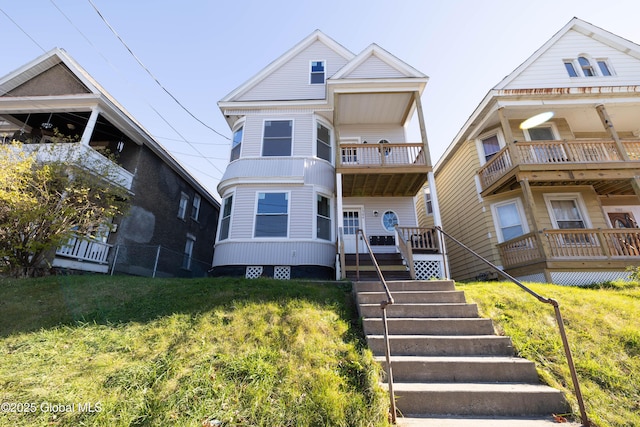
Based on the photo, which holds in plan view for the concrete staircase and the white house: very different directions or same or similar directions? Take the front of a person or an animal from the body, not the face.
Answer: same or similar directions

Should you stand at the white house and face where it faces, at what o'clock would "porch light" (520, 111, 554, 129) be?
The porch light is roughly at 9 o'clock from the white house.

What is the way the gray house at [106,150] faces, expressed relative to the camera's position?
facing the viewer and to the left of the viewer

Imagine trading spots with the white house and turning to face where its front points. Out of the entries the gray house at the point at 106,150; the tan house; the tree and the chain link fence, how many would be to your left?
1

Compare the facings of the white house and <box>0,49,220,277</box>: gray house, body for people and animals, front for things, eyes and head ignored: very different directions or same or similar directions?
same or similar directions

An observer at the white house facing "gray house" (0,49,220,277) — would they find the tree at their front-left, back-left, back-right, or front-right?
front-left

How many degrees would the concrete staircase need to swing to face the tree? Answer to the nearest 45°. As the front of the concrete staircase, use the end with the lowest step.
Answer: approximately 90° to its right

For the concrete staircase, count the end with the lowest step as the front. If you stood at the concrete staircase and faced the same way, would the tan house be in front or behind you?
behind

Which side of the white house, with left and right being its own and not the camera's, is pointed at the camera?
front

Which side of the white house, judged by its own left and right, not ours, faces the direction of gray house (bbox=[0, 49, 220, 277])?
right

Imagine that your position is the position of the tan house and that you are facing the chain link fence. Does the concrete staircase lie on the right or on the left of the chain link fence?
left

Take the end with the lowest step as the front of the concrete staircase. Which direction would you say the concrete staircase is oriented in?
toward the camera
